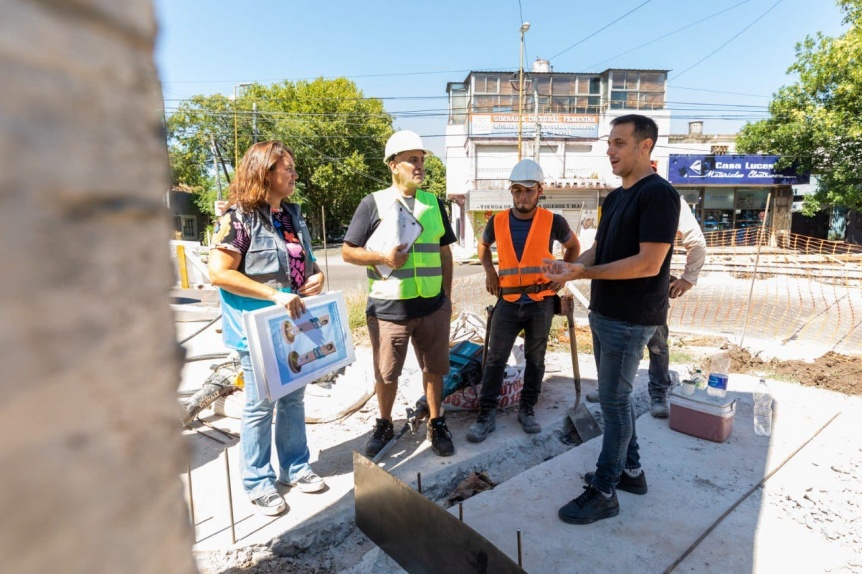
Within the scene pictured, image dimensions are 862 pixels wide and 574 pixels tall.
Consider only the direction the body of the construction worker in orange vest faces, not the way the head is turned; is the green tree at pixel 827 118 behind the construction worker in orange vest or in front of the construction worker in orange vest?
behind

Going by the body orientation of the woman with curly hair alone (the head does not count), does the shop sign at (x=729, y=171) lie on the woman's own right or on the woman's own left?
on the woman's own left

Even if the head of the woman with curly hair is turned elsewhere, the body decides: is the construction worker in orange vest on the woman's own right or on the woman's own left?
on the woman's own left

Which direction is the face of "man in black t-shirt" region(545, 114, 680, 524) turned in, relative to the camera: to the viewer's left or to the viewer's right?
to the viewer's left

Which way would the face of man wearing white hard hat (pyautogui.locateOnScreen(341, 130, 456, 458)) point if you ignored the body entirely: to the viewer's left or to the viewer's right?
to the viewer's right

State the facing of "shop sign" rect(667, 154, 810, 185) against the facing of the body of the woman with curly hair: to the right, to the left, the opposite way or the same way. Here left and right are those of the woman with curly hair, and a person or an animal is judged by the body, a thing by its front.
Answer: to the right

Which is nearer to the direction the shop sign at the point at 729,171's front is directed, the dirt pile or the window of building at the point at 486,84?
the dirt pile

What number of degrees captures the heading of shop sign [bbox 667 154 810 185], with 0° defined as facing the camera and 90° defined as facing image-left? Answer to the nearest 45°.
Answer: approximately 0°

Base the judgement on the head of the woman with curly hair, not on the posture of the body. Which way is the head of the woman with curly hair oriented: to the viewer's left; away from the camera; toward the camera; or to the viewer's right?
to the viewer's right

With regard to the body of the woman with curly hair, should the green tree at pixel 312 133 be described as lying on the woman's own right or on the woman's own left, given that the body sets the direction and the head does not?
on the woman's own left

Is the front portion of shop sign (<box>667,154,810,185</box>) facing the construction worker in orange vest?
yes

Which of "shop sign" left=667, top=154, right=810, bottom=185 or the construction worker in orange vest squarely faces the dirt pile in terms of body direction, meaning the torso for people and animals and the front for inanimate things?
the shop sign
